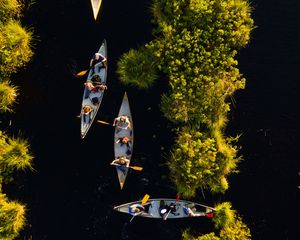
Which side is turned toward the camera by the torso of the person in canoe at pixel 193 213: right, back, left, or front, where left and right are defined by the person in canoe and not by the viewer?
right

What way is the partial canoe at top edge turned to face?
toward the camera

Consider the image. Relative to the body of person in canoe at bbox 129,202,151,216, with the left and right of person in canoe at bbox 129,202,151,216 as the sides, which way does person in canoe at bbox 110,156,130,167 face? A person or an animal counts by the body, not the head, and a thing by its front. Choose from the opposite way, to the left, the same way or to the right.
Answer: to the right

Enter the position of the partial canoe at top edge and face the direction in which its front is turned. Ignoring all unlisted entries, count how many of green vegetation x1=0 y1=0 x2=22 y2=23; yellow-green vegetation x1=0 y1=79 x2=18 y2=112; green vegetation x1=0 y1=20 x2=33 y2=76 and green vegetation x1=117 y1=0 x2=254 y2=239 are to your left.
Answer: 1
